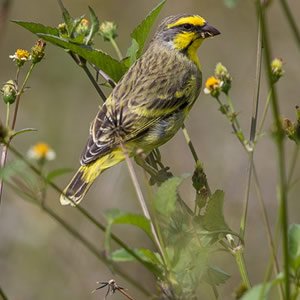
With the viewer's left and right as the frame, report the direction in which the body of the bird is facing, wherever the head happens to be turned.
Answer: facing away from the viewer and to the right of the viewer

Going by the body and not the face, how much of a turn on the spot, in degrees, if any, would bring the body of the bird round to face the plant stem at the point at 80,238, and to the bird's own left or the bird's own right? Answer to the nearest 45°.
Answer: approximately 135° to the bird's own right

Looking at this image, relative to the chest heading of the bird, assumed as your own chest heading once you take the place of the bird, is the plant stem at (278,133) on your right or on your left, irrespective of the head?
on your right

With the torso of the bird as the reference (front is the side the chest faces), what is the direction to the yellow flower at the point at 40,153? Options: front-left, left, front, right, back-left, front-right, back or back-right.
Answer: back-left

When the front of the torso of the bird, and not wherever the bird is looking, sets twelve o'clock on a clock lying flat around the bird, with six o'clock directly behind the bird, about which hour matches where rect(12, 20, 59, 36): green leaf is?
The green leaf is roughly at 7 o'clock from the bird.
